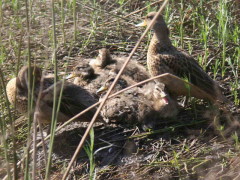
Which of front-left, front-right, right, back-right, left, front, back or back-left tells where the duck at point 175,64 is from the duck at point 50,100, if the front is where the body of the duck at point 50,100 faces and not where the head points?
back

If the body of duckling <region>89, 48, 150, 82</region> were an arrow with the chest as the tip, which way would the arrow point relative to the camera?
to the viewer's left

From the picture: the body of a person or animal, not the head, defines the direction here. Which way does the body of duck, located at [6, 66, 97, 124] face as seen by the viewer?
to the viewer's left

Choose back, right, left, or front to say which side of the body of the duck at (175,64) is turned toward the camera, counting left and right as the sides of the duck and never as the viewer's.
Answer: left
